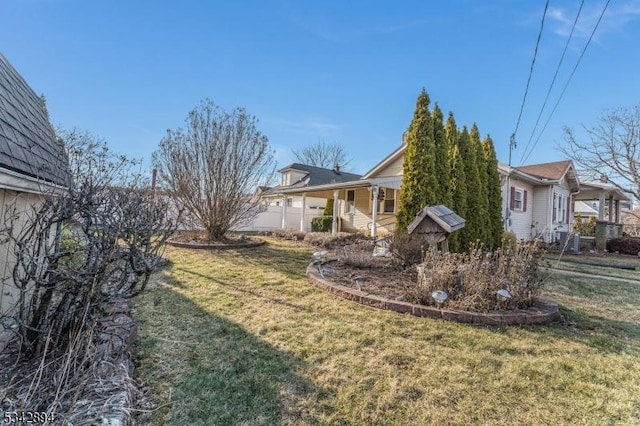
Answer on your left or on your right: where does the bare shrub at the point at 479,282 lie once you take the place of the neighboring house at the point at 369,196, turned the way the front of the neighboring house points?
on your left

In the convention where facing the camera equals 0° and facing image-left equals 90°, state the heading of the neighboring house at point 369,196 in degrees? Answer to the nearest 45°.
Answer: approximately 45°

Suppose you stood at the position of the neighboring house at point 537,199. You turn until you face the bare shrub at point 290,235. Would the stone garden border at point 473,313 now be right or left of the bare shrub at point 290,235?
left

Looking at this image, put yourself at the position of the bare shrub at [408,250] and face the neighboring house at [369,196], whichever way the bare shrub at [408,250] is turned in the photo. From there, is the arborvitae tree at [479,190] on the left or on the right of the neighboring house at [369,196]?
right

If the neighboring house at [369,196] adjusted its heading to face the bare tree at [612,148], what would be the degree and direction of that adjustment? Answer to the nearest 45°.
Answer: approximately 135° to its left

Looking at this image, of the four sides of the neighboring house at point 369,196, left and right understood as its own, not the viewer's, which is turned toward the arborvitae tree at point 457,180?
left

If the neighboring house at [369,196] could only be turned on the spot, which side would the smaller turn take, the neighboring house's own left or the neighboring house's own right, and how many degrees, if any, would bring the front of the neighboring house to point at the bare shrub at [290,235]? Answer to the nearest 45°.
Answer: approximately 45° to the neighboring house's own right

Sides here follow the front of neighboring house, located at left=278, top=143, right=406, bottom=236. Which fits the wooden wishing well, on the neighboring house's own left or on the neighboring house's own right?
on the neighboring house's own left

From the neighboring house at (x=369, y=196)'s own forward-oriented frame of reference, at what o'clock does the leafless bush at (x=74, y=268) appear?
The leafless bush is roughly at 11 o'clock from the neighboring house.

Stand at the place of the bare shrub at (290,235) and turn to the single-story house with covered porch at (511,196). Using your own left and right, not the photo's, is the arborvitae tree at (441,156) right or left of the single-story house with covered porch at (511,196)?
right

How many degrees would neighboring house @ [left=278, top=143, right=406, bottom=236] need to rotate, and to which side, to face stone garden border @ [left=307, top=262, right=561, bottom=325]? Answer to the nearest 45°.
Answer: approximately 45° to its left

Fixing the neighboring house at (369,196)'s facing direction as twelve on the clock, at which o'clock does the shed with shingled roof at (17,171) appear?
the shed with shingled roof at (17,171) is roughly at 11 o'clock from the neighboring house at (369,196).

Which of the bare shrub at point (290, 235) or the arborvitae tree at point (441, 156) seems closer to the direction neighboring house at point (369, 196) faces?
the bare shrub
